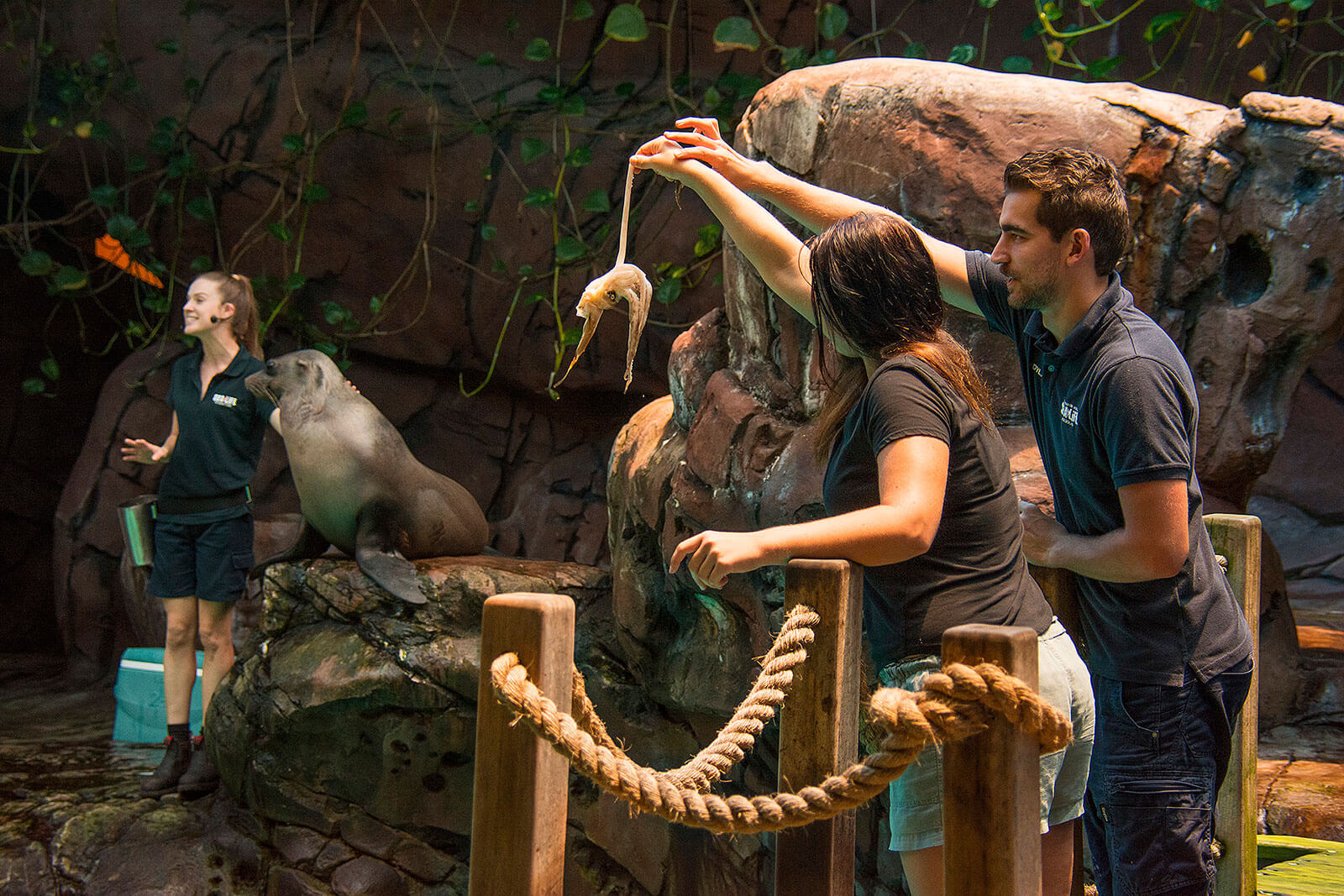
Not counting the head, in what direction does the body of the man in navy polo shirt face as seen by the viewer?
to the viewer's left

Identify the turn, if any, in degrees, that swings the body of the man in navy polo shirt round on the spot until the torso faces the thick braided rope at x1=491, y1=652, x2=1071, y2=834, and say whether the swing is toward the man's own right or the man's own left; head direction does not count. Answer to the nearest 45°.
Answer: approximately 45° to the man's own left

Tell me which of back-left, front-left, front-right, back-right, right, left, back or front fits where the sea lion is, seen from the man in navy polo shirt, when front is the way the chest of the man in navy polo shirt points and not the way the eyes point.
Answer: front-right

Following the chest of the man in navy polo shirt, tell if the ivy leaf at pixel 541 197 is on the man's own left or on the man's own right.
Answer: on the man's own right

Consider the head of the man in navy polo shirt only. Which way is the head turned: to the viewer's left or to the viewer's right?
to the viewer's left

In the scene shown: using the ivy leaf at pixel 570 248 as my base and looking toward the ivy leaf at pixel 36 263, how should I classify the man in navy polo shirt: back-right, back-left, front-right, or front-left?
back-left

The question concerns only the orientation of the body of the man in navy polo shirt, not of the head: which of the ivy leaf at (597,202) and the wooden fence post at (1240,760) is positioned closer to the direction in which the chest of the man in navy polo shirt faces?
the ivy leaf

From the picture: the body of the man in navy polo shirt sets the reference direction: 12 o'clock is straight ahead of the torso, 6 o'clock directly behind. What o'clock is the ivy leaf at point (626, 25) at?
The ivy leaf is roughly at 2 o'clock from the man in navy polo shirt.

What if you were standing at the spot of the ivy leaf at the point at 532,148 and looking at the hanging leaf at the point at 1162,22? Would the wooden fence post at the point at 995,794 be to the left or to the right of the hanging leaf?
right
